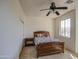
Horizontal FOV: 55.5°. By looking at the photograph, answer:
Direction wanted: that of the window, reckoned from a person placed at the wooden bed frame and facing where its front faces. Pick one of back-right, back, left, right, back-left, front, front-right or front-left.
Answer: back-left

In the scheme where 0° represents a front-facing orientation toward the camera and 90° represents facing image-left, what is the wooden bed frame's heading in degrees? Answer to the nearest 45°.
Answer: approximately 0°
